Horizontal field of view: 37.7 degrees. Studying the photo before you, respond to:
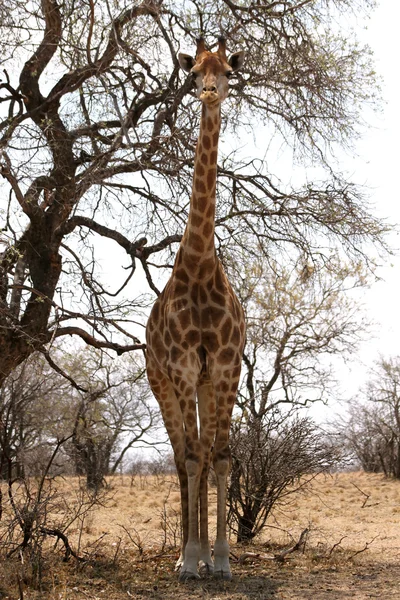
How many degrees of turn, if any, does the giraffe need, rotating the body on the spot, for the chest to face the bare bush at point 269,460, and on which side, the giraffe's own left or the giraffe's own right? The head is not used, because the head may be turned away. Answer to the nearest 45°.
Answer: approximately 180°

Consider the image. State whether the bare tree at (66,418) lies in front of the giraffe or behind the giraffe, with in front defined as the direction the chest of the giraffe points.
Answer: behind

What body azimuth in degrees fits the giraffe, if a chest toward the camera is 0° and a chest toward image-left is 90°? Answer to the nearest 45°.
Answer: approximately 0°
